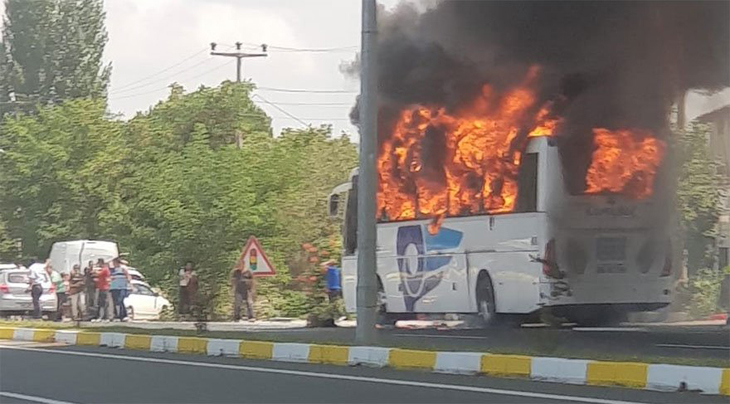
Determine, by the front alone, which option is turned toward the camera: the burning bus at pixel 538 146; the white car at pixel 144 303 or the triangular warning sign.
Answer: the triangular warning sign

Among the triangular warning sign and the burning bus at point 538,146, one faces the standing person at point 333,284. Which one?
the burning bus

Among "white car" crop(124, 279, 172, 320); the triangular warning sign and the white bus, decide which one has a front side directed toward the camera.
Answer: the triangular warning sign

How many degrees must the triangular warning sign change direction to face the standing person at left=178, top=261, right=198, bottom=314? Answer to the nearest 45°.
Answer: approximately 135° to its right

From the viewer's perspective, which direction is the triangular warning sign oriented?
toward the camera

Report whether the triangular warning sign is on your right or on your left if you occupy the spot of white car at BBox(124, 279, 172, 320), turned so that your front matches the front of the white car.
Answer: on your right

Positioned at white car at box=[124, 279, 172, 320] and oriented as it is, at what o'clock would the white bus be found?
The white bus is roughly at 2 o'clock from the white car.

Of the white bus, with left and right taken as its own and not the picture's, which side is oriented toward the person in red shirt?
front

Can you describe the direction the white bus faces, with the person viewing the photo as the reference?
facing away from the viewer and to the left of the viewer

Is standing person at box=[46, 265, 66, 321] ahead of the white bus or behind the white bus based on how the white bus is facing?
ahead

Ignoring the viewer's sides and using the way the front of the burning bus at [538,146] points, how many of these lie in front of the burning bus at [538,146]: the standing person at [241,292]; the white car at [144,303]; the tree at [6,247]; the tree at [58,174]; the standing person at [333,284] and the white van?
6

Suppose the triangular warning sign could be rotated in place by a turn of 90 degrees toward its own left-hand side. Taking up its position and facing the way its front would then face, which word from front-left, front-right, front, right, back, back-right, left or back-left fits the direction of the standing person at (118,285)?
back-left

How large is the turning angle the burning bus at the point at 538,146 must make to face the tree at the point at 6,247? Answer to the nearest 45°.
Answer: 0° — it already faces it

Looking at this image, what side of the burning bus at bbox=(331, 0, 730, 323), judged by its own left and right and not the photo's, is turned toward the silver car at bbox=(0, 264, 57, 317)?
front
